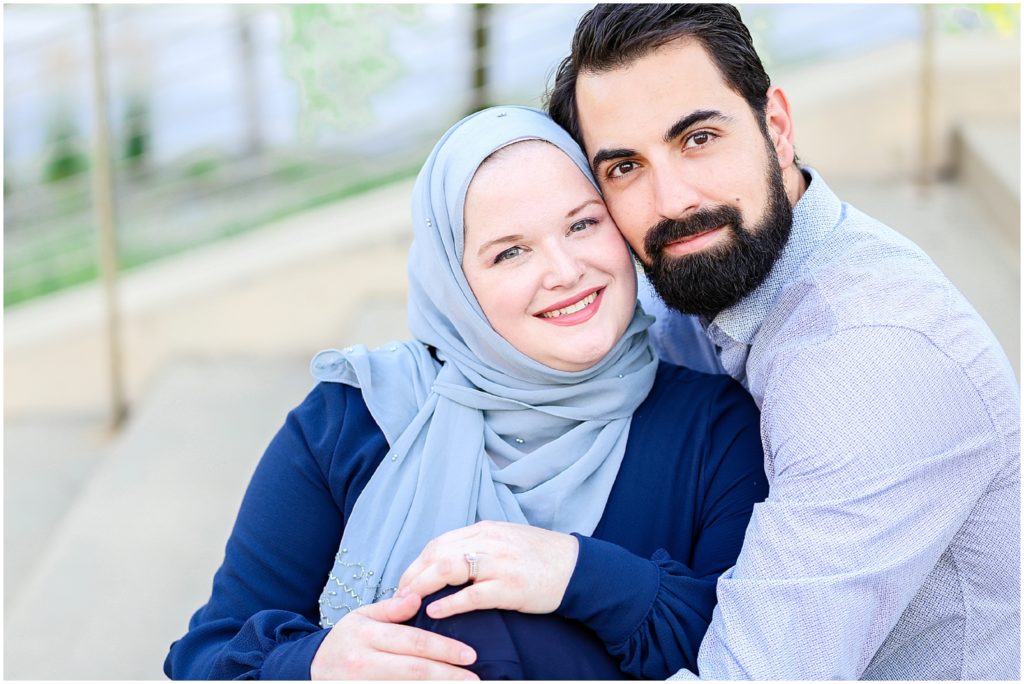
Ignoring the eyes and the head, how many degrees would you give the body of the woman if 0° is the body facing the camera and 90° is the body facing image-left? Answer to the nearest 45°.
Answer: approximately 0°

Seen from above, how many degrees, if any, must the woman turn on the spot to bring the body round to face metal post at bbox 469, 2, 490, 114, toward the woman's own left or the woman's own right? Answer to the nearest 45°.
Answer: approximately 180°

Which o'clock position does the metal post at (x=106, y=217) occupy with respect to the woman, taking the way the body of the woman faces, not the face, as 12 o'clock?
The metal post is roughly at 5 o'clock from the woman.

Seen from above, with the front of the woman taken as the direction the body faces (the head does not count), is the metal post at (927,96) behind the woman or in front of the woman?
behind

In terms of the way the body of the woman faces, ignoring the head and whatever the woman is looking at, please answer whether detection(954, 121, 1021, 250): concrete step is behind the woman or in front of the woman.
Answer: behind
